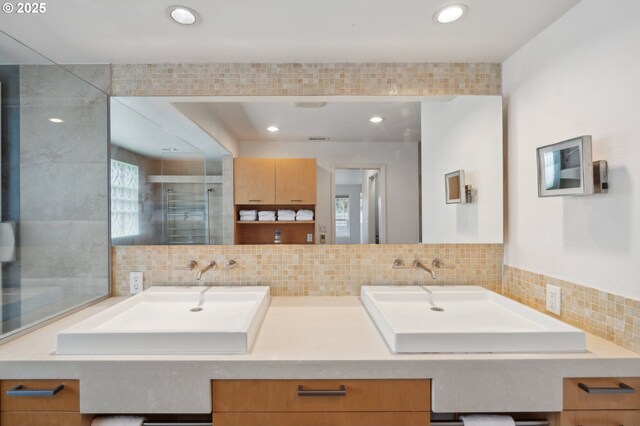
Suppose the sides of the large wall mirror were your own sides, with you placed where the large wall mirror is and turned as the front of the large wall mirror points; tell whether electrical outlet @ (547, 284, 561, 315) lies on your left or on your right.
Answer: on your left

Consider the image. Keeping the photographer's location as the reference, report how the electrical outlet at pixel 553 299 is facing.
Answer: facing the viewer and to the left of the viewer

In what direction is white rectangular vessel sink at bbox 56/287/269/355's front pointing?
toward the camera

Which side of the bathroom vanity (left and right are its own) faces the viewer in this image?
front

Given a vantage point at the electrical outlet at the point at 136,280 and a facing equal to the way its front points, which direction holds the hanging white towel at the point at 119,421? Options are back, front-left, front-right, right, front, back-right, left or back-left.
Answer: front
